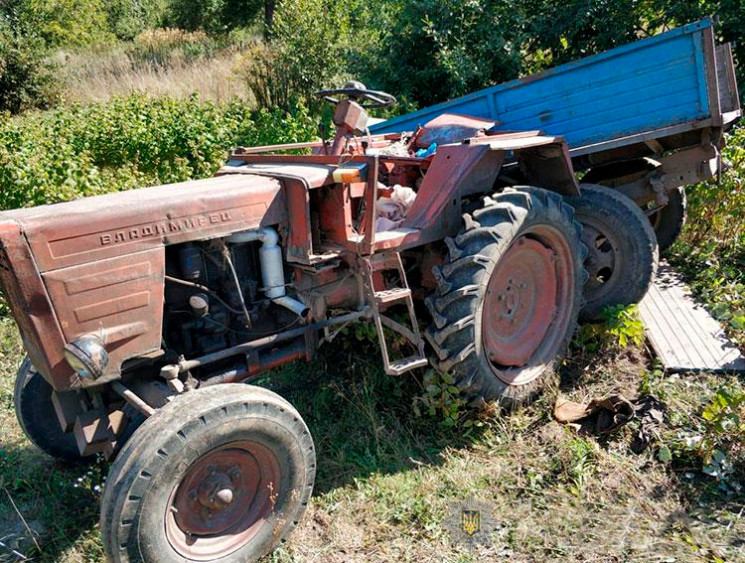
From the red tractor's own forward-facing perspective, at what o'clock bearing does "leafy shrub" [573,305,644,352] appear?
The leafy shrub is roughly at 7 o'clock from the red tractor.

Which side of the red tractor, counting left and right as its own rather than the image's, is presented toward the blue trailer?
back

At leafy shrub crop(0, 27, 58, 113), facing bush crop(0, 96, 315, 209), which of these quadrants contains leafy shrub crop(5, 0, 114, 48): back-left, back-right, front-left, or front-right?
back-left

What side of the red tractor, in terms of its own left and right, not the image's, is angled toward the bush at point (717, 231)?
back

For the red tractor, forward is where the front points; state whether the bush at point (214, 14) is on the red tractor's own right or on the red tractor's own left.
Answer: on the red tractor's own right

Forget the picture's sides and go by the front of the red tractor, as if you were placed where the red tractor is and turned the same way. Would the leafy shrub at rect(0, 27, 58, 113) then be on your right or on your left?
on your right

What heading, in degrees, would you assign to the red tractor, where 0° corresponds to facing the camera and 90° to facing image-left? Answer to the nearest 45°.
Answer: approximately 45°

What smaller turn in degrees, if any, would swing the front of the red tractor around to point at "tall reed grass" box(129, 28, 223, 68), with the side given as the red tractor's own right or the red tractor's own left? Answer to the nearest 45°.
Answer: approximately 135° to the red tractor's own right

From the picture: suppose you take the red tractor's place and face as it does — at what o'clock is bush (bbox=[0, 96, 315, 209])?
The bush is roughly at 4 o'clock from the red tractor.

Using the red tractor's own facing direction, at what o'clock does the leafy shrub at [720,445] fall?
The leafy shrub is roughly at 8 o'clock from the red tractor.

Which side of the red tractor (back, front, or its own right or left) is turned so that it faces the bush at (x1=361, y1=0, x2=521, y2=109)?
back
